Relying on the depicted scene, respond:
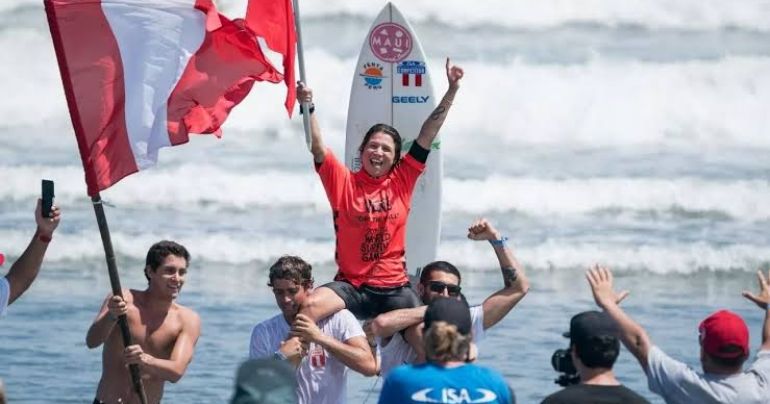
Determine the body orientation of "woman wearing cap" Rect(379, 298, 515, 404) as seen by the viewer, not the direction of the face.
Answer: away from the camera

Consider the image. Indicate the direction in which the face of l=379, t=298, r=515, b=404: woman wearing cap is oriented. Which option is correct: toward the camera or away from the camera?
away from the camera

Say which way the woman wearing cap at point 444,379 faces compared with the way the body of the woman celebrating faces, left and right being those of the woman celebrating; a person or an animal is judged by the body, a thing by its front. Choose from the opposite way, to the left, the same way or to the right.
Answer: the opposite way

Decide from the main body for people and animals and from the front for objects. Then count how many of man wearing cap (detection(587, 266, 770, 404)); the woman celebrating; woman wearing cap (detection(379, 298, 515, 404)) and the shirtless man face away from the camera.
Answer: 2

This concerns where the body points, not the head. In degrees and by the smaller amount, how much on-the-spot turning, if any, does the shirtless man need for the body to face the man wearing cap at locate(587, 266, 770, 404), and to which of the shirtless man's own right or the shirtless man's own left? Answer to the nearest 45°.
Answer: approximately 45° to the shirtless man's own left

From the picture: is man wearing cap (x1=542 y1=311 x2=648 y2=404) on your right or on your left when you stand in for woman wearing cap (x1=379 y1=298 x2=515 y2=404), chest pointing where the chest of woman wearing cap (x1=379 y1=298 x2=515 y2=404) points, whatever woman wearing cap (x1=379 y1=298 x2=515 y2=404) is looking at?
on your right

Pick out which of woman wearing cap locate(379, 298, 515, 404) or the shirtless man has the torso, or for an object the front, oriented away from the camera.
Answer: the woman wearing cap

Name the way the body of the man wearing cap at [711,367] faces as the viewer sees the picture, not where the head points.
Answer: away from the camera

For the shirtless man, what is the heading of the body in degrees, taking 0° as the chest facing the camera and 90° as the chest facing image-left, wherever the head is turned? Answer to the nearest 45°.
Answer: approximately 0°
